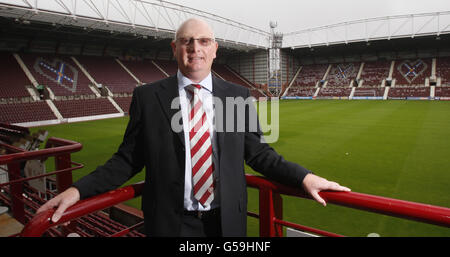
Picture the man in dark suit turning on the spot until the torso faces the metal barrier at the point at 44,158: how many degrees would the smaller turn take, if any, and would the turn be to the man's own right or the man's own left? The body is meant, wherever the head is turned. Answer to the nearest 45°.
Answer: approximately 135° to the man's own right

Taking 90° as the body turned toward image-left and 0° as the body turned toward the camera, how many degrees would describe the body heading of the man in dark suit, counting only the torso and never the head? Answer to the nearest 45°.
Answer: approximately 0°
